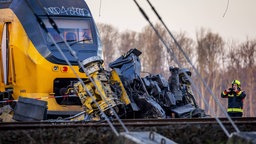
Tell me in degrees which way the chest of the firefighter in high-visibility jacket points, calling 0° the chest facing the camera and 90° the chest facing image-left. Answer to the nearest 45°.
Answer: approximately 45°

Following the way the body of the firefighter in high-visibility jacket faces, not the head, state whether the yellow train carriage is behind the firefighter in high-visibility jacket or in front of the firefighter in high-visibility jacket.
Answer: in front
